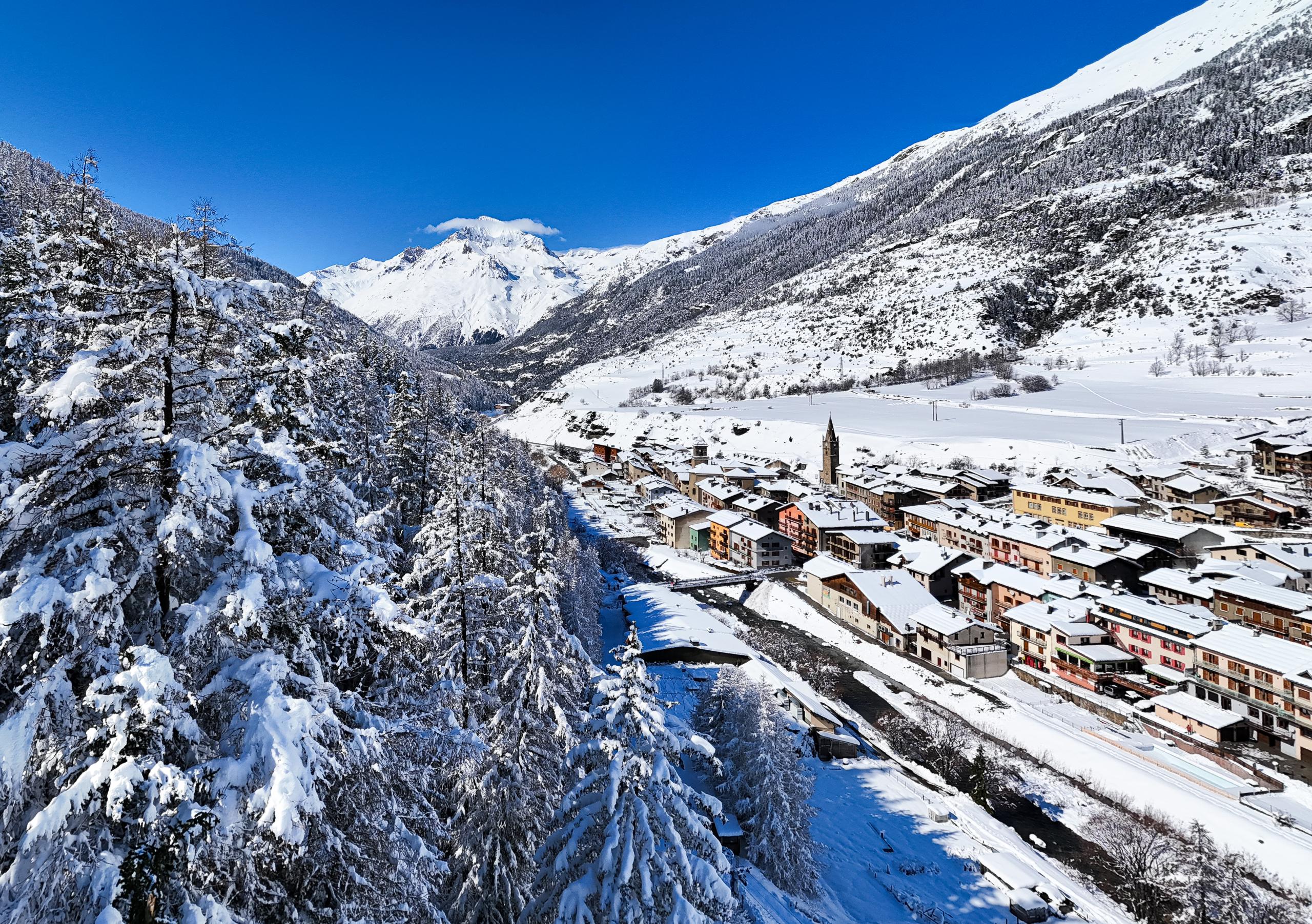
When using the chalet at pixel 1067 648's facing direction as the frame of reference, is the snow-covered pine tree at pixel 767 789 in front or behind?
in front

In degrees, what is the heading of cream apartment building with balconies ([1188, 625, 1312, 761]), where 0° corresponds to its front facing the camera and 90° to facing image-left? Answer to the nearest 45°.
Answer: approximately 45°

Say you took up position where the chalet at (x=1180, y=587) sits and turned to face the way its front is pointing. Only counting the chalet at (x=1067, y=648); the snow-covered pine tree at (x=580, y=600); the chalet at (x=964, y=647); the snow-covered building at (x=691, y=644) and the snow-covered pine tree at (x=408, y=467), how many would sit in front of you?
5

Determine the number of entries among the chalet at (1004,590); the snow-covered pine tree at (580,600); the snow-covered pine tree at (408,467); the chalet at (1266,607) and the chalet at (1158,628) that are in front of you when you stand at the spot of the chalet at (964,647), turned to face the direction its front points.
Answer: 2

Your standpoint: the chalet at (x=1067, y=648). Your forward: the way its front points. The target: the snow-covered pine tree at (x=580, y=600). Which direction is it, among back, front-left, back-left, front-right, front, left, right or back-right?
front

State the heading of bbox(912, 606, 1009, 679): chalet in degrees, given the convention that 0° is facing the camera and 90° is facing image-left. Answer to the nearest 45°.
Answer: approximately 45°

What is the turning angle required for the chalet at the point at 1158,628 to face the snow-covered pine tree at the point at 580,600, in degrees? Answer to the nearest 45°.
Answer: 0° — it already faces it

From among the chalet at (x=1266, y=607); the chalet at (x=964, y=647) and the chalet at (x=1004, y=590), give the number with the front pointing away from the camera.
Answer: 0

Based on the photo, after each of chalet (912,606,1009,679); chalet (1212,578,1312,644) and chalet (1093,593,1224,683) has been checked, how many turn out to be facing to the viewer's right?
0

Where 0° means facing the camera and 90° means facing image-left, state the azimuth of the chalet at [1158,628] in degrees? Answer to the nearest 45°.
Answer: approximately 45°

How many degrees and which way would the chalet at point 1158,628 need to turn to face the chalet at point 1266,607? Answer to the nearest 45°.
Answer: approximately 180°

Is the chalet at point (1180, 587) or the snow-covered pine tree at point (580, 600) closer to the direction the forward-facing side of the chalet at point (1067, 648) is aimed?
the snow-covered pine tree

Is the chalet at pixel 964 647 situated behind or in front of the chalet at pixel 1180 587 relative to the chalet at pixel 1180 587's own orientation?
in front

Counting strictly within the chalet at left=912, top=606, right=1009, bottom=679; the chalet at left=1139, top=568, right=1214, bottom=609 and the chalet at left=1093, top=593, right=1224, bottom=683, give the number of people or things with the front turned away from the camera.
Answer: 0

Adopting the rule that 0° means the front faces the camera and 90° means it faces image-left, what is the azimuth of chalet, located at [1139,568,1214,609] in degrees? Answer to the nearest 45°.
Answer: approximately 45°

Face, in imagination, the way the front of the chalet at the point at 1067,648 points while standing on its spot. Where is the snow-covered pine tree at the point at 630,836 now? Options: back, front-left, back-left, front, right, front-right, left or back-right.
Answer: front-left
